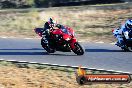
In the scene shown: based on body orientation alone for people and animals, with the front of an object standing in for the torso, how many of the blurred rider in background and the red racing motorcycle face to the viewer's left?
0

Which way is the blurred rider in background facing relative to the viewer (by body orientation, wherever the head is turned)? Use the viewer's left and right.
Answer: facing to the right of the viewer

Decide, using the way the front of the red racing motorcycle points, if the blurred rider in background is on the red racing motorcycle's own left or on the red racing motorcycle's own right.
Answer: on the red racing motorcycle's own left

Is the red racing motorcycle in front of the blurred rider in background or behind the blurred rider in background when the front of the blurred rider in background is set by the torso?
behind

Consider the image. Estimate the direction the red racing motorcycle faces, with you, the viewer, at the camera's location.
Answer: facing the viewer and to the right of the viewer

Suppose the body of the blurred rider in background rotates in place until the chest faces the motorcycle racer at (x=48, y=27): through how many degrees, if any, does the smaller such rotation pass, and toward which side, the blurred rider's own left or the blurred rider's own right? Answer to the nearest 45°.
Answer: approximately 180°
